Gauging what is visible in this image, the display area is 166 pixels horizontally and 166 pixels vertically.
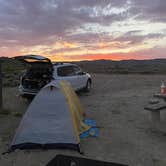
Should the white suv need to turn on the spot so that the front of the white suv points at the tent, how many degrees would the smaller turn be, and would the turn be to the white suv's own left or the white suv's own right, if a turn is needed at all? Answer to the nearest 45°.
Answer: approximately 135° to the white suv's own right

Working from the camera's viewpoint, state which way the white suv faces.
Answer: facing away from the viewer and to the right of the viewer
